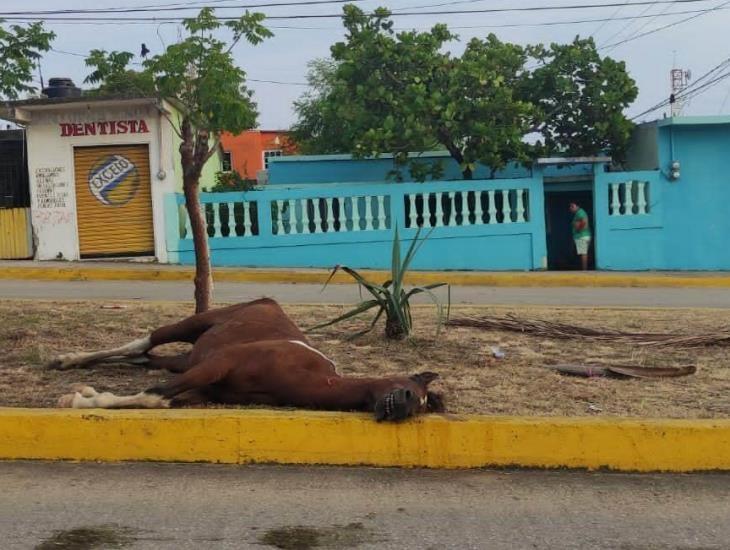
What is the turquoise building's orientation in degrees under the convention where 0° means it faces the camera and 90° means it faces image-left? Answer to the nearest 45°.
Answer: approximately 0°

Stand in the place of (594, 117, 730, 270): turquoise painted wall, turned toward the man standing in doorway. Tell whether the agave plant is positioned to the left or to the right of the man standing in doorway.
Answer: left

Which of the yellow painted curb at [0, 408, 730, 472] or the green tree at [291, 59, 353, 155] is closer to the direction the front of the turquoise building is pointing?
the yellow painted curb

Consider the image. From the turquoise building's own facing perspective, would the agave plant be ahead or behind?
ahead

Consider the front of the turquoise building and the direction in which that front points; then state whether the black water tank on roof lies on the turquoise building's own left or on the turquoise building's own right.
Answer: on the turquoise building's own right

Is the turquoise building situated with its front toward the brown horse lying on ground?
yes

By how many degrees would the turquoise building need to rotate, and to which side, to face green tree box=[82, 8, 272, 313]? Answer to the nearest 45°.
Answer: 0° — it already faces it

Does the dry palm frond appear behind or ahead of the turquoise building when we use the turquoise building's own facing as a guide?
ahead

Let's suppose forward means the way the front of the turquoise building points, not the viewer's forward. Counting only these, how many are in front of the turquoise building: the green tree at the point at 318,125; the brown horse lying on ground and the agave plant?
2
